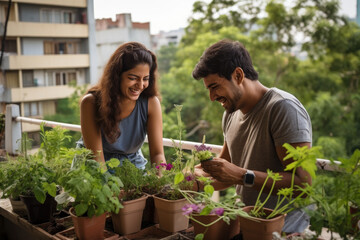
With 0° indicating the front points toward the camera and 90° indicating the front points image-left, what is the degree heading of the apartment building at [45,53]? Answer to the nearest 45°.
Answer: approximately 0°

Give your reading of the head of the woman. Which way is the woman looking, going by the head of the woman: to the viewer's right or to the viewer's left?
to the viewer's right

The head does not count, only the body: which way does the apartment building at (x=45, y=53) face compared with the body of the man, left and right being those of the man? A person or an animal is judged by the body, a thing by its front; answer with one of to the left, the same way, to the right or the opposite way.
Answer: to the left

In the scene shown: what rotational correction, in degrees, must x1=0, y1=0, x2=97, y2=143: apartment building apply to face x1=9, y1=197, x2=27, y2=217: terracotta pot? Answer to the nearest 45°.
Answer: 0° — it already faces it

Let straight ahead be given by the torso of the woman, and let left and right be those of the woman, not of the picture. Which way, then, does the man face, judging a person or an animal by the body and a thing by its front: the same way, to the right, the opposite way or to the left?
to the right

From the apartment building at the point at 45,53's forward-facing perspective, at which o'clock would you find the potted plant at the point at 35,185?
The potted plant is roughly at 12 o'clock from the apartment building.
